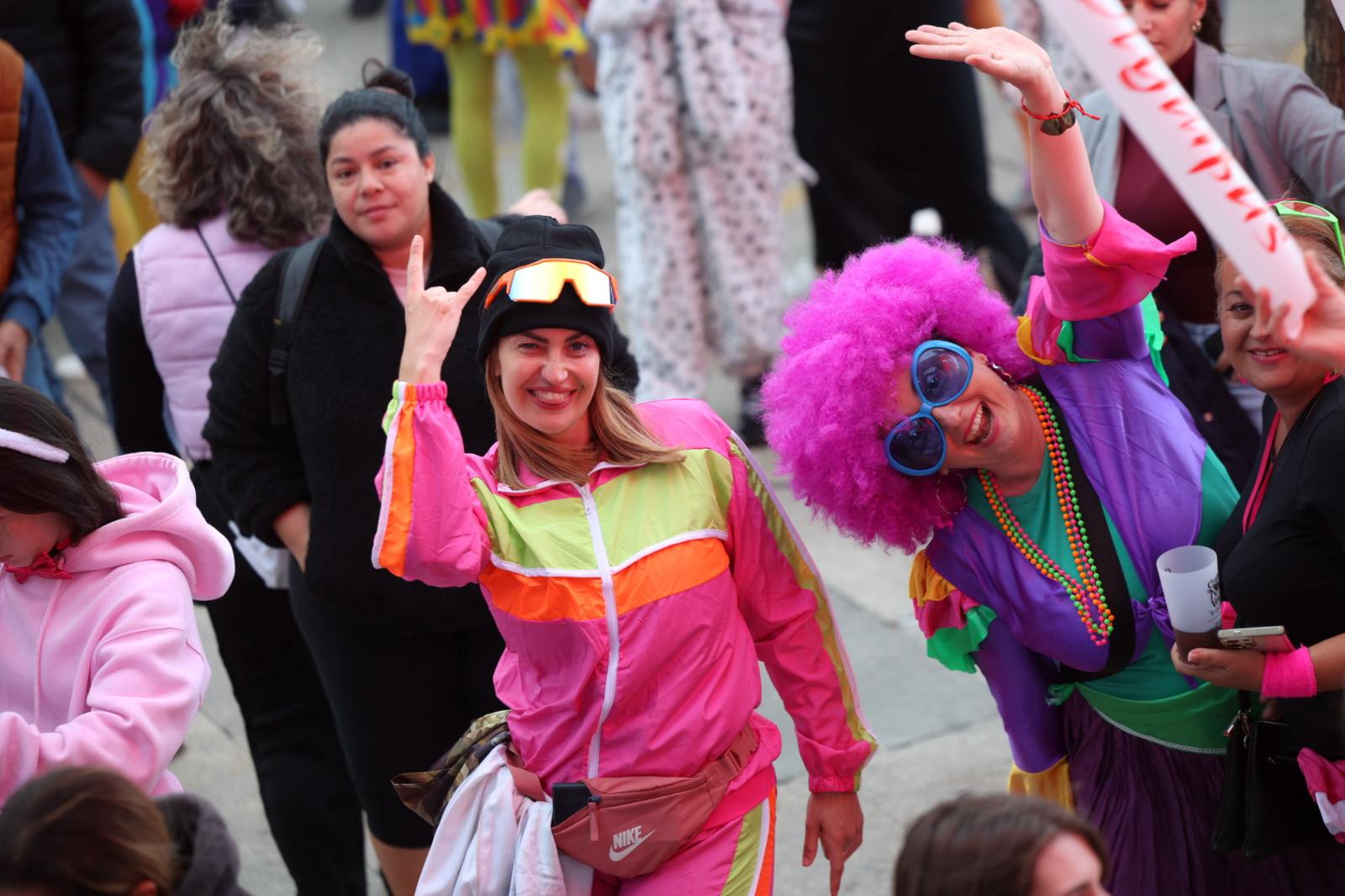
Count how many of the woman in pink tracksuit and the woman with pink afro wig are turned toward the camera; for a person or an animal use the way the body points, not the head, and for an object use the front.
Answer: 2

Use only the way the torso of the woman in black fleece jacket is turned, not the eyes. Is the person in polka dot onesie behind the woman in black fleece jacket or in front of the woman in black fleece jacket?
behind

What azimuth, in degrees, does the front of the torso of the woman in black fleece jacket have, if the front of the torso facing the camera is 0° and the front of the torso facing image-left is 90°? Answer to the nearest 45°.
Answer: approximately 0°

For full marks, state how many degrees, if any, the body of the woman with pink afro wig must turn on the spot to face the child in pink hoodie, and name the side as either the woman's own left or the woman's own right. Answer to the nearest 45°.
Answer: approximately 45° to the woman's own right

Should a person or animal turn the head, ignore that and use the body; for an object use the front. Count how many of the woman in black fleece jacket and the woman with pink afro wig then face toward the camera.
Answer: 2
